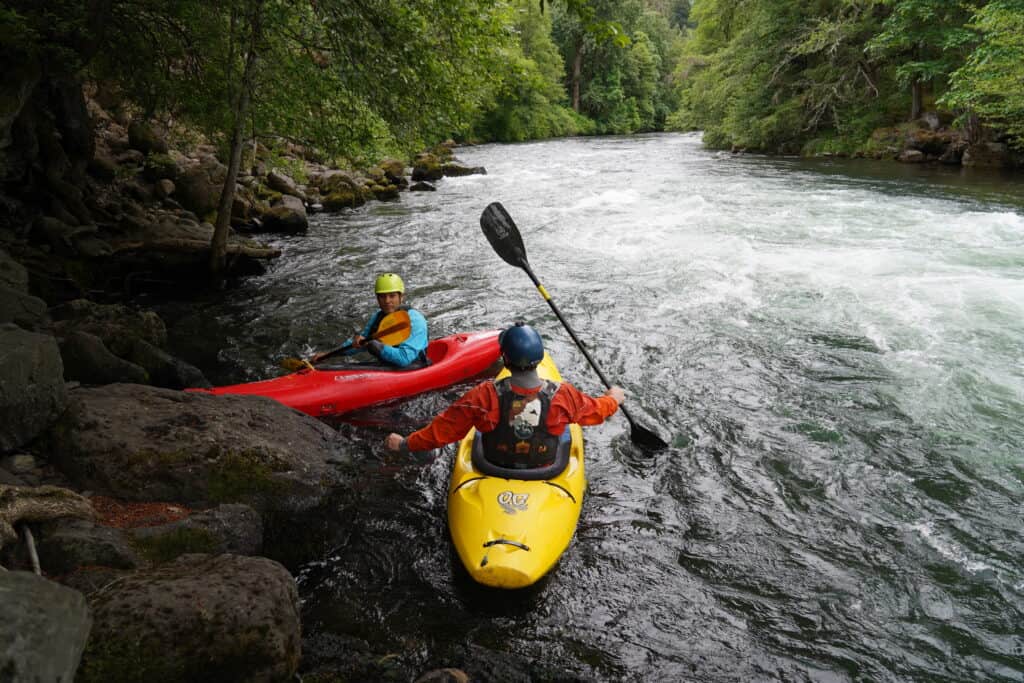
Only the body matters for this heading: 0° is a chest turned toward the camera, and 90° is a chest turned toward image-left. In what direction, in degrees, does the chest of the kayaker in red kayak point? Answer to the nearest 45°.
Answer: approximately 45°

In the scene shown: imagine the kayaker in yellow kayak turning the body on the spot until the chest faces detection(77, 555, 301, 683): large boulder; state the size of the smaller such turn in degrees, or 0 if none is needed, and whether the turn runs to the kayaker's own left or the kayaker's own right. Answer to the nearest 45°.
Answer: approximately 135° to the kayaker's own left

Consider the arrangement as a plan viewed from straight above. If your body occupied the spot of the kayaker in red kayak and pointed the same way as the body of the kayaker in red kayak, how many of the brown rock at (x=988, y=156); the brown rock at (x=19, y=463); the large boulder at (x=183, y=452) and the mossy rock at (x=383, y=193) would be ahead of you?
2

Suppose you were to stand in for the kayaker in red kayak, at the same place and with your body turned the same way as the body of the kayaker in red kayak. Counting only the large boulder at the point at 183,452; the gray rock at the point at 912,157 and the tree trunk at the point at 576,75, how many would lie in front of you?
1

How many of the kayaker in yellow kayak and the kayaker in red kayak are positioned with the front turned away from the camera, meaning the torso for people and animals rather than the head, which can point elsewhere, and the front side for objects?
1

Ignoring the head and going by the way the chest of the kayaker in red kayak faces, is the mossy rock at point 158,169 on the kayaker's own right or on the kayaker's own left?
on the kayaker's own right

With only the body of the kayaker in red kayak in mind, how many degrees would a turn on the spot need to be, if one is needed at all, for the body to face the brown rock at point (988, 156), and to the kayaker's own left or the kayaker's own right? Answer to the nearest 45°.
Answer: approximately 180°

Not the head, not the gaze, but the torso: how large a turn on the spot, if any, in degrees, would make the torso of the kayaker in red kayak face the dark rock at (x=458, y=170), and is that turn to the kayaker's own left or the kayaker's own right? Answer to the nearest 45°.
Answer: approximately 135° to the kayaker's own right

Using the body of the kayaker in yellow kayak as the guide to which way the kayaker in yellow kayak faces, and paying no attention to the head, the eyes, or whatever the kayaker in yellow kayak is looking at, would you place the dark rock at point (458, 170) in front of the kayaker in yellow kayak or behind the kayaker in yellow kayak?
in front

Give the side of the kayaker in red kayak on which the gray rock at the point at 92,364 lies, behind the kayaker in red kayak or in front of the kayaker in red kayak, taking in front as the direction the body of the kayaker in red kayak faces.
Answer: in front

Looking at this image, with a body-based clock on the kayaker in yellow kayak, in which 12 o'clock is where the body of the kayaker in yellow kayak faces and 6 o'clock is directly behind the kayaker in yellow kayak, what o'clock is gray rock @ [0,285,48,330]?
The gray rock is roughly at 10 o'clock from the kayaker in yellow kayak.

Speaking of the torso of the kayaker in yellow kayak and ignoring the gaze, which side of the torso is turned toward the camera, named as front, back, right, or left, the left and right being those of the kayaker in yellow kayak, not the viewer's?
back

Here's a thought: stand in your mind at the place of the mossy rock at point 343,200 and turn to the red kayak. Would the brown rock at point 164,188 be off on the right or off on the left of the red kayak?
right

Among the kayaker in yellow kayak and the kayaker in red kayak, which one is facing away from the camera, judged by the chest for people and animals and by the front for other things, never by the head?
the kayaker in yellow kayak

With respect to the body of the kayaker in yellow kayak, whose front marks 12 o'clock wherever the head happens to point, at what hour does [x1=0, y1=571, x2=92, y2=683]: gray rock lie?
The gray rock is roughly at 7 o'clock from the kayaker in yellow kayak.

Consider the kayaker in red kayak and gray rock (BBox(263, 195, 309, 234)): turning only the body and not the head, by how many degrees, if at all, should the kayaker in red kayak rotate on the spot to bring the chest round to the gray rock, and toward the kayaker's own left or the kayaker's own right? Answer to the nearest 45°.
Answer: approximately 135° to the kayaker's own right

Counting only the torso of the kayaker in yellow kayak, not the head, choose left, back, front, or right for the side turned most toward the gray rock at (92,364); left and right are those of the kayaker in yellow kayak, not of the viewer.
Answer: left
